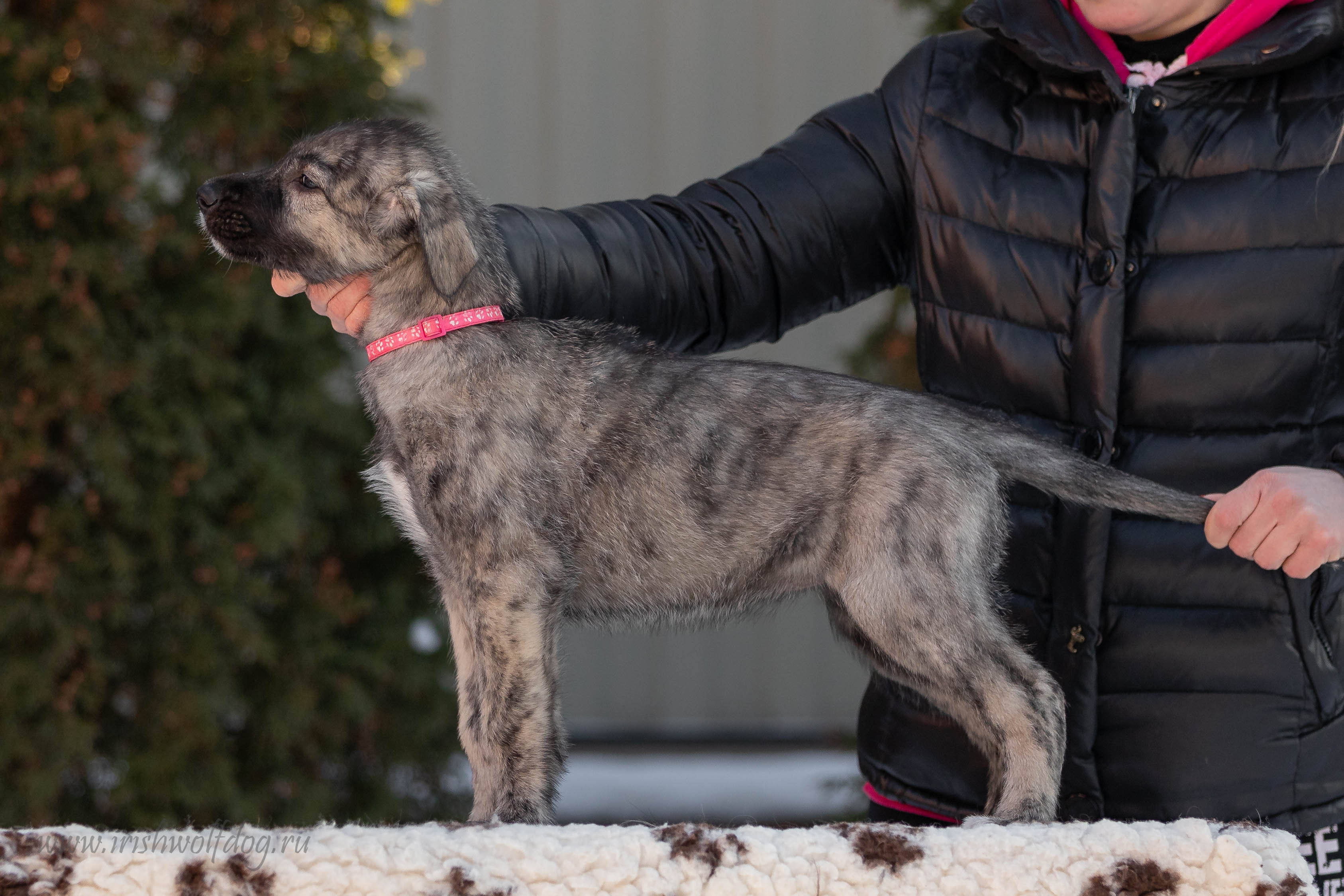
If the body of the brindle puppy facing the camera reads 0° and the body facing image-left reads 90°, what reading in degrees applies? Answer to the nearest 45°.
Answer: approximately 90°

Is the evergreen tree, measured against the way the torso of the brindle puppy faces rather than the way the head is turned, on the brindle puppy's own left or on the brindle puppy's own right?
on the brindle puppy's own right
